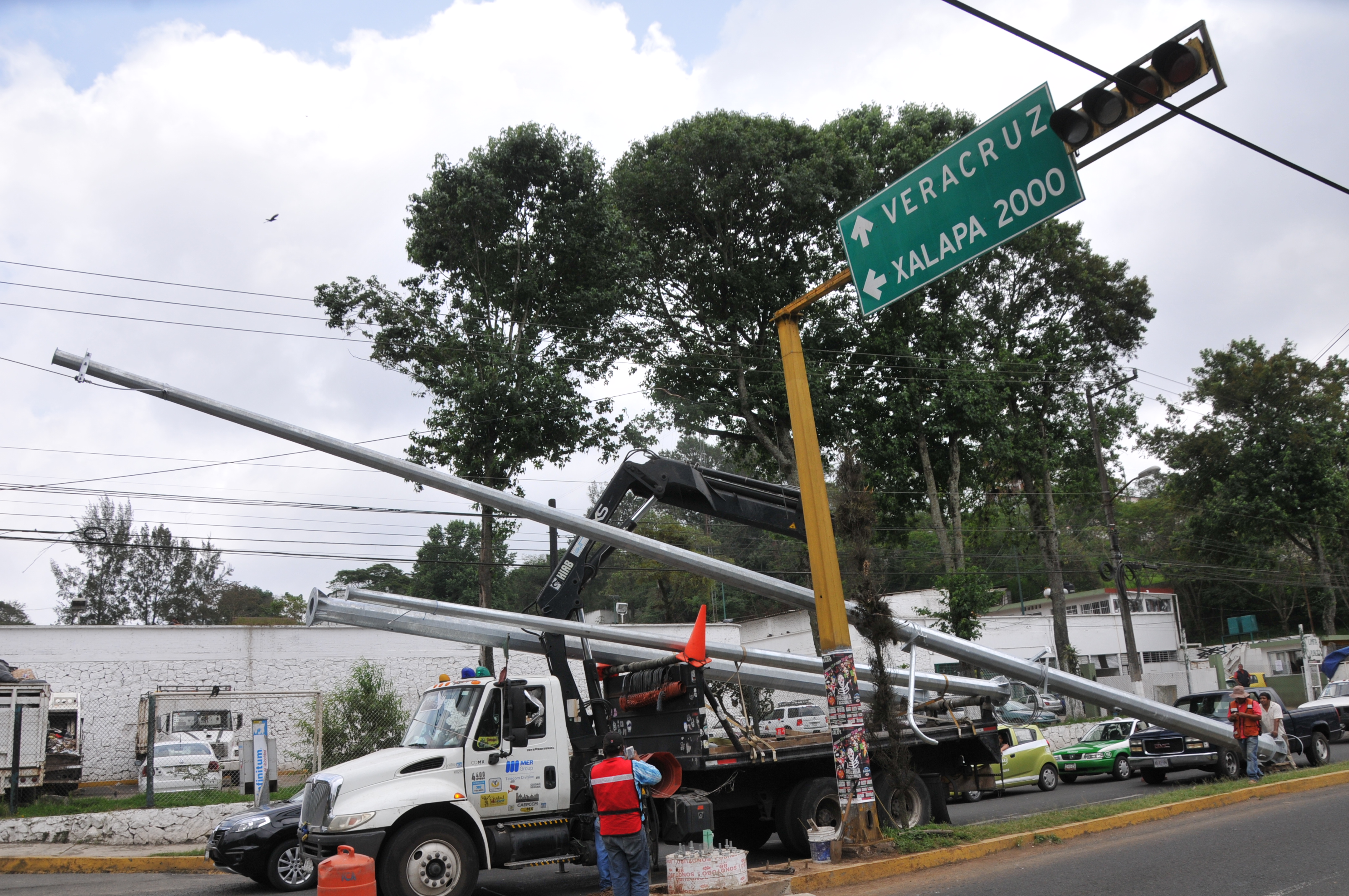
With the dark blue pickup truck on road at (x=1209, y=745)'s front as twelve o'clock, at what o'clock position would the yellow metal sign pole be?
The yellow metal sign pole is roughly at 11 o'clock from the dark blue pickup truck on road.

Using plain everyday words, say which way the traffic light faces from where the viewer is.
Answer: facing the viewer and to the left of the viewer

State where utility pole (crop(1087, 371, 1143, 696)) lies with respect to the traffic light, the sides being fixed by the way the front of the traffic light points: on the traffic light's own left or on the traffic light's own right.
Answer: on the traffic light's own right

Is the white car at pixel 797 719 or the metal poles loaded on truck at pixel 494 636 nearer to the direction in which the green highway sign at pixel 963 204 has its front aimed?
the metal poles loaded on truck

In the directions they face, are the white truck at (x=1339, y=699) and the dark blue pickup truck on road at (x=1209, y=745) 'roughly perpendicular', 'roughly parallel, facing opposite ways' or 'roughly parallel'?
roughly parallel

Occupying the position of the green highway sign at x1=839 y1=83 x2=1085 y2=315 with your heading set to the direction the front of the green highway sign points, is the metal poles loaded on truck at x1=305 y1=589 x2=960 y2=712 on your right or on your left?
on your right

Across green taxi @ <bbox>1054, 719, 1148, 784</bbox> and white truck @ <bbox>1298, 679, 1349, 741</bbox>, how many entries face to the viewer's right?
0

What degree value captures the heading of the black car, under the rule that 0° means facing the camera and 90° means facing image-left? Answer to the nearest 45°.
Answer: approximately 45°

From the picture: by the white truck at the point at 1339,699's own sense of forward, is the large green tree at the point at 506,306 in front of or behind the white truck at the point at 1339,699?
in front

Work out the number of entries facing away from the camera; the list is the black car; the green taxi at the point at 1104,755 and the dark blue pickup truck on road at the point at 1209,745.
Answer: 0

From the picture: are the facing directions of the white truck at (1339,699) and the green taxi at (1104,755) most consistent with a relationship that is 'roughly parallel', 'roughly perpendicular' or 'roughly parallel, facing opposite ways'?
roughly parallel

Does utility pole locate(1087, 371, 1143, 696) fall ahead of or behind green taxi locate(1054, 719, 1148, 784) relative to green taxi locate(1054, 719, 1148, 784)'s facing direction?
behind

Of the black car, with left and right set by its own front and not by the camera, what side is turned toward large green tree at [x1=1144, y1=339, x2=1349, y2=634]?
back
